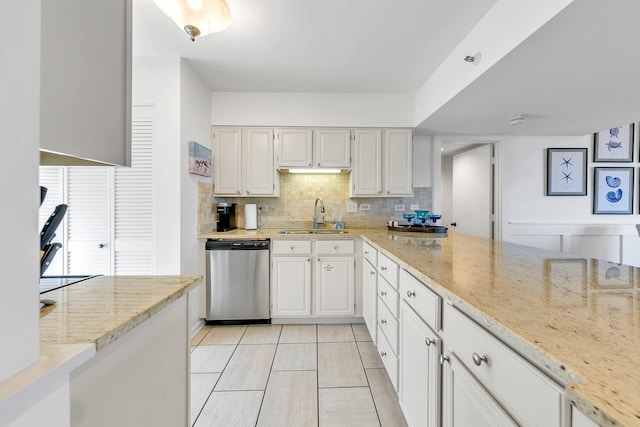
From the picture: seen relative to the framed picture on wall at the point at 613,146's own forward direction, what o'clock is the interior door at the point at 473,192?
The interior door is roughly at 2 o'clock from the framed picture on wall.

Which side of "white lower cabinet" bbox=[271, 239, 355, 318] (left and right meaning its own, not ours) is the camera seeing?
front

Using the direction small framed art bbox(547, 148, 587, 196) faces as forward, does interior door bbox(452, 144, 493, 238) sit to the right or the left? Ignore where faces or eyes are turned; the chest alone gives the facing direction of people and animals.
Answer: on its right

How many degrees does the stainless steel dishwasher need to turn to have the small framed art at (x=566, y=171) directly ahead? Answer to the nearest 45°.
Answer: approximately 90° to its left

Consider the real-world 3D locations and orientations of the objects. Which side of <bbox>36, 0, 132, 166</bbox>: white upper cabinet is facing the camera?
right

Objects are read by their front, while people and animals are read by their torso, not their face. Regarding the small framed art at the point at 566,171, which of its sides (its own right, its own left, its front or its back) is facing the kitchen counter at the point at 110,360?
front

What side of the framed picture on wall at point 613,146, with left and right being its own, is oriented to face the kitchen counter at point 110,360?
front

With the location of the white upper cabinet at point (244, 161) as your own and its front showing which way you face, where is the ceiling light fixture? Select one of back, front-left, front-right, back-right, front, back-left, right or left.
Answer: front

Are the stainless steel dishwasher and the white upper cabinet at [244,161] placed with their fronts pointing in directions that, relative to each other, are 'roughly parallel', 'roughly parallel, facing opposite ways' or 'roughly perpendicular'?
roughly parallel

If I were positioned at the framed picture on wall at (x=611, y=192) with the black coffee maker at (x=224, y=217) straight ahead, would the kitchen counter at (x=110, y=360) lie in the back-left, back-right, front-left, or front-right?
front-left

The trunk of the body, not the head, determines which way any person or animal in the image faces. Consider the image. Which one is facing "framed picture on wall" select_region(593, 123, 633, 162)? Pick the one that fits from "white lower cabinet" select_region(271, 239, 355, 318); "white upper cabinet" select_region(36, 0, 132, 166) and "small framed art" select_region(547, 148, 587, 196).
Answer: the white upper cabinet

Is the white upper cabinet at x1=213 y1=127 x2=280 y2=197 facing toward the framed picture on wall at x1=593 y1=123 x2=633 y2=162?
no

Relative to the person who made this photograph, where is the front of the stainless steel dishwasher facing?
facing the viewer

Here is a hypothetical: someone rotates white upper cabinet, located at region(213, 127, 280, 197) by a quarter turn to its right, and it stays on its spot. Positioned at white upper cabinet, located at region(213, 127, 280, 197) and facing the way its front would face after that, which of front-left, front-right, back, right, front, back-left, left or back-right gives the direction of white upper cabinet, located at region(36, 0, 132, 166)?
left
